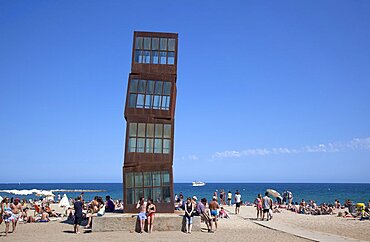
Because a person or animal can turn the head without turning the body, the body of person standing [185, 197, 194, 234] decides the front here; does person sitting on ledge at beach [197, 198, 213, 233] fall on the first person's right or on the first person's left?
on the first person's left

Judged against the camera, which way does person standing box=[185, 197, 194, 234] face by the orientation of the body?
toward the camera
